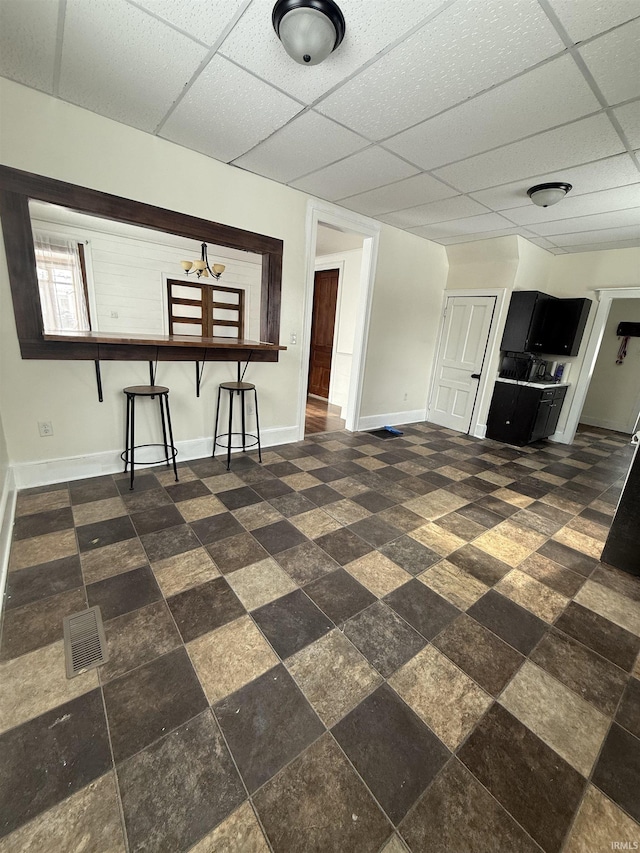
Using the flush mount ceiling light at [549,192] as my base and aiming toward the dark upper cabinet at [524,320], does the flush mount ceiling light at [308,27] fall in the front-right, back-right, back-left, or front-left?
back-left

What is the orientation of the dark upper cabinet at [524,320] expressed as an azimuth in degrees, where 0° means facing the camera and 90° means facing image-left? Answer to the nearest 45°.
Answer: approximately 45°

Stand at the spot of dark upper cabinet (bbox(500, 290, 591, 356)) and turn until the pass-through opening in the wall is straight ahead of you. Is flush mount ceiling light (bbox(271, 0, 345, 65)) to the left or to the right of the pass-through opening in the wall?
left

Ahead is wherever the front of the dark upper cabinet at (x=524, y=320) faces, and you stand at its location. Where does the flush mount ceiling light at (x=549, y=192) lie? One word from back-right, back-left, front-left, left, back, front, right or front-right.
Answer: front-left

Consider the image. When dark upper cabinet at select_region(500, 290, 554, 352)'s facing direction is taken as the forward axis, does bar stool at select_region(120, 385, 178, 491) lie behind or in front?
in front
